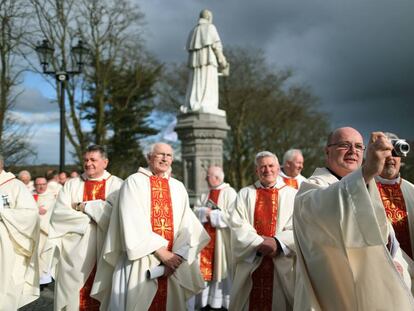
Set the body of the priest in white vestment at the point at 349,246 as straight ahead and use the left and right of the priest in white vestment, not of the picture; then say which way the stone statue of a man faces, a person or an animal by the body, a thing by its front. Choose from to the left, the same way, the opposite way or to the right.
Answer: to the left

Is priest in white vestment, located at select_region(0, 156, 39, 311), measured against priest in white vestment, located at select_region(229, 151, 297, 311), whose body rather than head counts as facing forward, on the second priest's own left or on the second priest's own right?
on the second priest's own right

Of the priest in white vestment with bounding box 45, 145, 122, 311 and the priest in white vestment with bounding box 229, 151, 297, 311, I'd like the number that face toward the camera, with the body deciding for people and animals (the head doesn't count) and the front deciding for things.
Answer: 2

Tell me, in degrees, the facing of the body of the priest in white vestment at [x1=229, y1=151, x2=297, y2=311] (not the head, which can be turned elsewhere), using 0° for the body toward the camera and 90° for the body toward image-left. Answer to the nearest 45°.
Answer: approximately 0°
